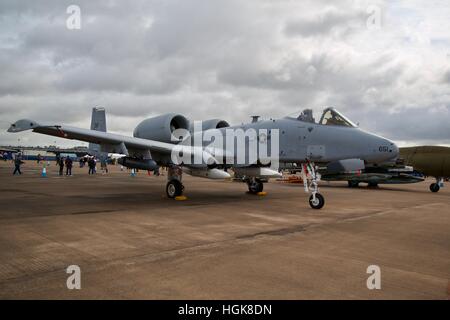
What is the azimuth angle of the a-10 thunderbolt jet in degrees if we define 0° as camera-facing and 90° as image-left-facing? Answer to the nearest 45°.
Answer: approximately 315°

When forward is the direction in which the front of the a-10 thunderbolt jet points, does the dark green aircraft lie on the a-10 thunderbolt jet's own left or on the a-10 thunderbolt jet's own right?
on the a-10 thunderbolt jet's own left
